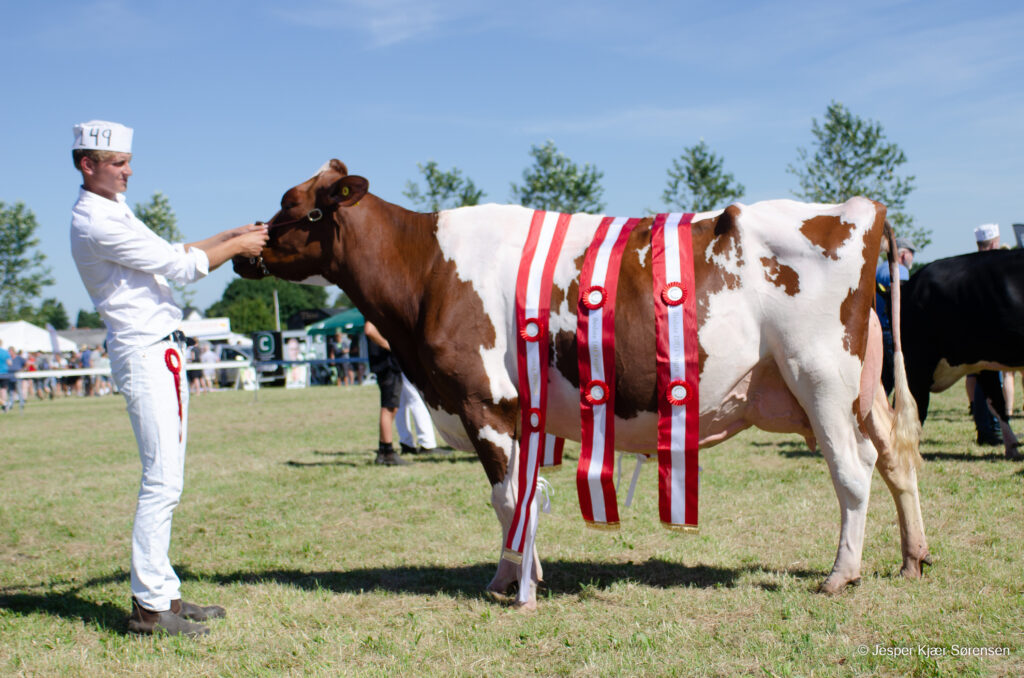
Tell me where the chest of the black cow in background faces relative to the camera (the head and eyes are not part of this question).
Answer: to the viewer's right

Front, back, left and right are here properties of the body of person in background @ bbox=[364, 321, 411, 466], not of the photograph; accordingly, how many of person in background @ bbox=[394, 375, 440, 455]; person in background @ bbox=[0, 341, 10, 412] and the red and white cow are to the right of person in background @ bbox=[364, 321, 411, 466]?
1

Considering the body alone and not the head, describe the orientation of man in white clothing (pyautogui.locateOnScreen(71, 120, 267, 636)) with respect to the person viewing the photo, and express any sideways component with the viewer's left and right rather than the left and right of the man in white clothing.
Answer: facing to the right of the viewer

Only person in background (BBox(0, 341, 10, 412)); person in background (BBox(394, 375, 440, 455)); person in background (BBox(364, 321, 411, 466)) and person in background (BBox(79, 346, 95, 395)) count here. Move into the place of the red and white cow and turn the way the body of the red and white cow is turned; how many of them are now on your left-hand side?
0

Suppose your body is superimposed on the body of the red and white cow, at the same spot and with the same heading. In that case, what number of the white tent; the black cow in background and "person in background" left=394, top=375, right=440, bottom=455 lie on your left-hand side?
0

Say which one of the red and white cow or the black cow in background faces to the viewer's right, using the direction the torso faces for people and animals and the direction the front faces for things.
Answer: the black cow in background

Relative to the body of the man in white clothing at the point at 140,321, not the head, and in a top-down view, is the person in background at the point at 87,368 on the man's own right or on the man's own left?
on the man's own left

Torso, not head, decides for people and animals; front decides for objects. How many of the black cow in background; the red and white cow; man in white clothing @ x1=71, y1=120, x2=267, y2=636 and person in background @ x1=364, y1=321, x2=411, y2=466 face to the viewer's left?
1

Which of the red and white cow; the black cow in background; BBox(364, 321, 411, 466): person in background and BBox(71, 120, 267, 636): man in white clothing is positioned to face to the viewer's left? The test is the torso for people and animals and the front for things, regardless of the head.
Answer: the red and white cow

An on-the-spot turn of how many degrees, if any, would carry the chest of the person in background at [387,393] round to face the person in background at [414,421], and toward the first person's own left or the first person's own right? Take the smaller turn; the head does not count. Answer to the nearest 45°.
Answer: approximately 45° to the first person's own left

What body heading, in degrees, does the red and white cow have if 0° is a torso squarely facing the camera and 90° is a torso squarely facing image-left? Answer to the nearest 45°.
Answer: approximately 90°

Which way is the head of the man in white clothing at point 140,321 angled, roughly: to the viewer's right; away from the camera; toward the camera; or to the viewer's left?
to the viewer's right
